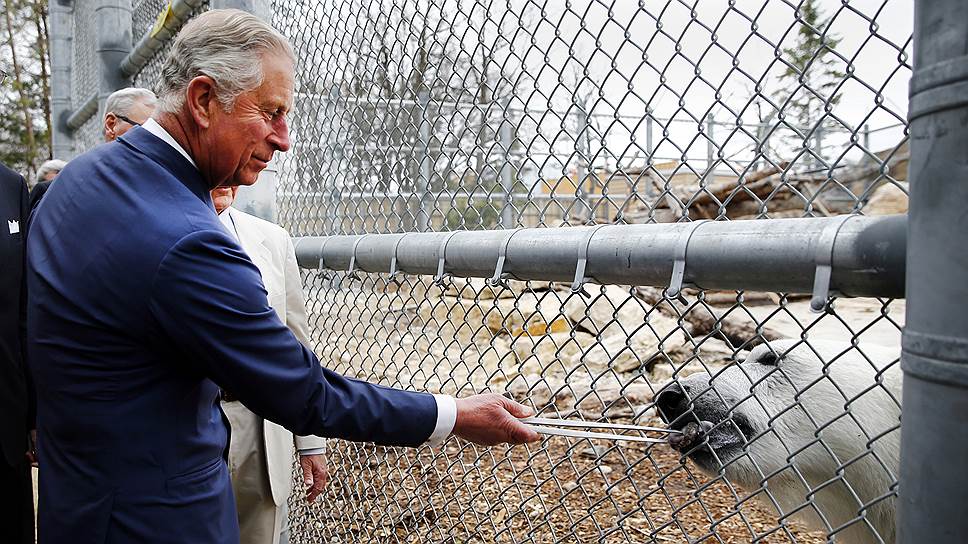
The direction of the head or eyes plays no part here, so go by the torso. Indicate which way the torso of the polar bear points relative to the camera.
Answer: to the viewer's left

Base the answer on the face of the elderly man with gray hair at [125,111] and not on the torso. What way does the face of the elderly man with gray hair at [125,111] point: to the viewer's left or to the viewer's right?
to the viewer's right

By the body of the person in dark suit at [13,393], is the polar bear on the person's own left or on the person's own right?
on the person's own left

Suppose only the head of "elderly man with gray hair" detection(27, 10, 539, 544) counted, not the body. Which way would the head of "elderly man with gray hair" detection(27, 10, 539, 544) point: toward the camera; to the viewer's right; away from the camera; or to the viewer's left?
to the viewer's right

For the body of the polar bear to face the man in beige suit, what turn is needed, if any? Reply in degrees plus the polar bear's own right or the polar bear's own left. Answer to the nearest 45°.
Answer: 0° — it already faces them

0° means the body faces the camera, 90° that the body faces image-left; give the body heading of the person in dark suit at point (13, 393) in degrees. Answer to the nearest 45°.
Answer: approximately 0°
